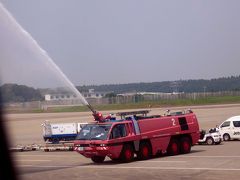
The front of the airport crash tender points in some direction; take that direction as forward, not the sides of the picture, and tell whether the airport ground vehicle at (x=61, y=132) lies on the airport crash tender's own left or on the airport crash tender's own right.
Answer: on the airport crash tender's own right

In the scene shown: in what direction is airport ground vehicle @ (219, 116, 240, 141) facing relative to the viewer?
to the viewer's left

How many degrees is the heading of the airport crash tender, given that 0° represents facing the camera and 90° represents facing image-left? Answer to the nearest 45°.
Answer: approximately 45°

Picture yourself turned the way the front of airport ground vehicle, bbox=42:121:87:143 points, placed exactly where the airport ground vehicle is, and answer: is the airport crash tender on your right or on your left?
on your right

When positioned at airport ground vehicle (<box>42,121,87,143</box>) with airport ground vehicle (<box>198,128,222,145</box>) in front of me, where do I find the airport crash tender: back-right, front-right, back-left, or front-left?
front-right

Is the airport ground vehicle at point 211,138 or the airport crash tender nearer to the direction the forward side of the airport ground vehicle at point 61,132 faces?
the airport ground vehicle

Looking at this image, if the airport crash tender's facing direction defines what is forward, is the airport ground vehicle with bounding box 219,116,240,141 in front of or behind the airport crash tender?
behind

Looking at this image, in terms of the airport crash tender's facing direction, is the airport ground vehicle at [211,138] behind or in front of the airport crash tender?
behind

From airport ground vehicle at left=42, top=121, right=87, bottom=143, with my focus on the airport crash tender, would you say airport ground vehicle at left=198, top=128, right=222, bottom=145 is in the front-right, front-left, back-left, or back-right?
front-left

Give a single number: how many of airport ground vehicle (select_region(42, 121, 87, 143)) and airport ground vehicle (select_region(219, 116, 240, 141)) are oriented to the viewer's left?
1

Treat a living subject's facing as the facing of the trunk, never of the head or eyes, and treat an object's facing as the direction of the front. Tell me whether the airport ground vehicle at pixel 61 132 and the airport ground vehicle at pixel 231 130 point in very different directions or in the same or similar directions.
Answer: very different directions

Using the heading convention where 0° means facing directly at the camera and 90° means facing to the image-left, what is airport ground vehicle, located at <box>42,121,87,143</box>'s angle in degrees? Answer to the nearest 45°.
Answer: approximately 270°

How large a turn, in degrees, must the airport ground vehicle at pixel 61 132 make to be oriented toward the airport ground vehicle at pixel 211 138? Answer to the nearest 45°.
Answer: approximately 45° to its right
